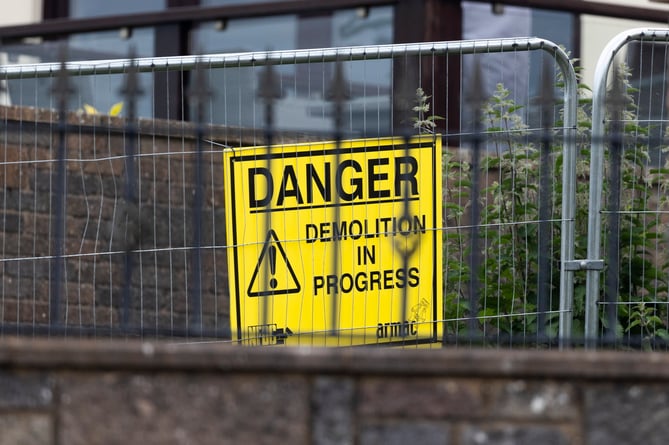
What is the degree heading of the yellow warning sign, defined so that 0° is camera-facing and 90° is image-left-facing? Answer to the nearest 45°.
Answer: approximately 0°

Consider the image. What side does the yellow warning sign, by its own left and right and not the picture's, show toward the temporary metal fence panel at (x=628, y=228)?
left

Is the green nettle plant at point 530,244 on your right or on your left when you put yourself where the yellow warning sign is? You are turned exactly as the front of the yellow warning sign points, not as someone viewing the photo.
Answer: on your left
